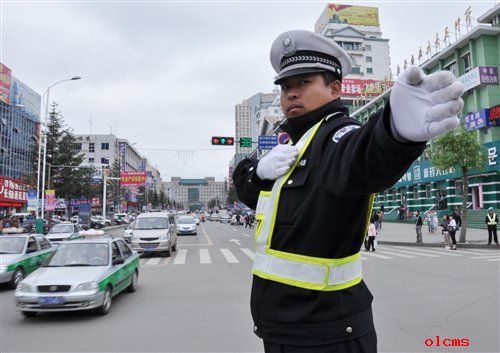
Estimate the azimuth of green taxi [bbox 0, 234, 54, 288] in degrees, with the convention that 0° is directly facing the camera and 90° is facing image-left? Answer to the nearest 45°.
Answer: approximately 45°

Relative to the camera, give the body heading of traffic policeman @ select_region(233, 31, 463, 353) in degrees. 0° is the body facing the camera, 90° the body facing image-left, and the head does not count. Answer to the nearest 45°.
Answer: approximately 45°

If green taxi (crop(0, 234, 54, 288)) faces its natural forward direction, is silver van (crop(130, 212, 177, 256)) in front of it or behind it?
behind

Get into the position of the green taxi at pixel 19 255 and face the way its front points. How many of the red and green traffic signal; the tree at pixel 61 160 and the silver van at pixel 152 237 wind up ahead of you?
0

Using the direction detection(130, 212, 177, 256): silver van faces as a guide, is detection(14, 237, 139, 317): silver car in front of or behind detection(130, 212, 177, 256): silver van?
in front

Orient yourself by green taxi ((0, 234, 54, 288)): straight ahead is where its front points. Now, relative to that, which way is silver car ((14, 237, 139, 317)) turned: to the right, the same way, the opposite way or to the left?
the same way

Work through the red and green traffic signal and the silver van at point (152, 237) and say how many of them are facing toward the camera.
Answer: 2

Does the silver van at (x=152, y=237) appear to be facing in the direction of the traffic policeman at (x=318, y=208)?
yes

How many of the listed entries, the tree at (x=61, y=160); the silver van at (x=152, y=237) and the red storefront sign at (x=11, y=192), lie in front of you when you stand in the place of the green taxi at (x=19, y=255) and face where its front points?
0

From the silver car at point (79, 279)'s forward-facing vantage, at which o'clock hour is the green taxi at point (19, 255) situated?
The green taxi is roughly at 4 o'clock from the silver car.

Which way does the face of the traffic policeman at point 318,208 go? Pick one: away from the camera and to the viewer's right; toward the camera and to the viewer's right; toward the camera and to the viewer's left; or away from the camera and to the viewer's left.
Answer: toward the camera and to the viewer's left

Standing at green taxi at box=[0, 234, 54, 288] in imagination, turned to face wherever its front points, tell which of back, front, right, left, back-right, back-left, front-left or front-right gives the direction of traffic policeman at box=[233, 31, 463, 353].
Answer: front-left

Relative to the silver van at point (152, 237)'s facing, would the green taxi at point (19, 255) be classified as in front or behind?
in front

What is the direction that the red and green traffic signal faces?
toward the camera

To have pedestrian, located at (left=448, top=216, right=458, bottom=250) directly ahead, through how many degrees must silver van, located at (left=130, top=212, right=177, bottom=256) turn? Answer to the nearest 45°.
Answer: approximately 90° to its left

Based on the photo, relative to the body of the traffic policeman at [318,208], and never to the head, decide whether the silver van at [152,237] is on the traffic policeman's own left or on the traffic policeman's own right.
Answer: on the traffic policeman's own right

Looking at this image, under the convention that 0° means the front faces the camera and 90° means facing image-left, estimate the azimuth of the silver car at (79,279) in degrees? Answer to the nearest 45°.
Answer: approximately 45°
